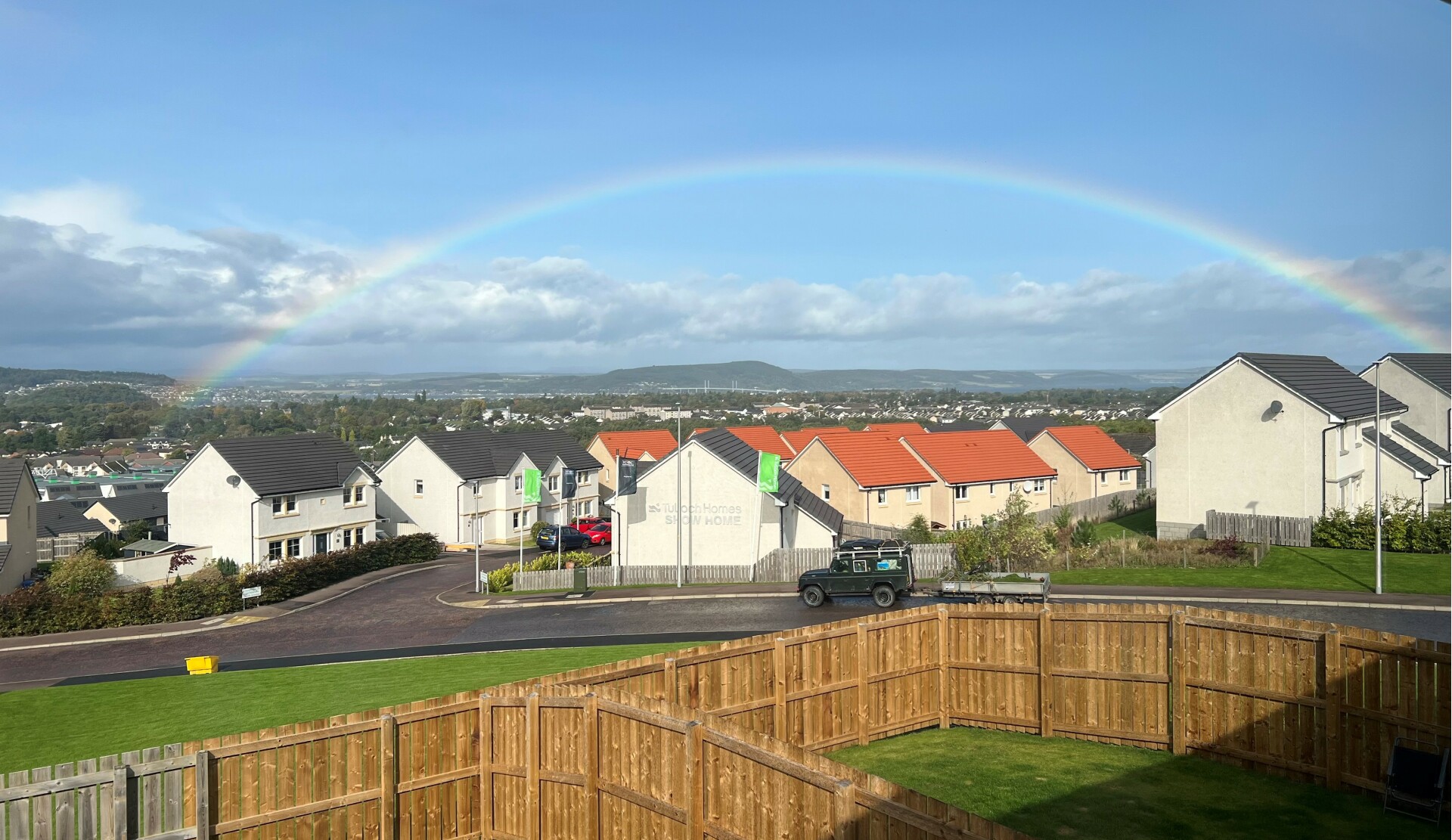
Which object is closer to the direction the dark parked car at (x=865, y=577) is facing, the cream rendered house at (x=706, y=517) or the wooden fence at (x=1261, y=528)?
the cream rendered house

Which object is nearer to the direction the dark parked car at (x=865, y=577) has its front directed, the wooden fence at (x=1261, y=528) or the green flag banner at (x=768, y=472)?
the green flag banner

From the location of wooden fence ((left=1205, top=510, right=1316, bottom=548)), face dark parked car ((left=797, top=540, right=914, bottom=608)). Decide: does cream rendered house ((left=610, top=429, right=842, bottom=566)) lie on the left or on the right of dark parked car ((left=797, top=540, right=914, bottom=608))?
right

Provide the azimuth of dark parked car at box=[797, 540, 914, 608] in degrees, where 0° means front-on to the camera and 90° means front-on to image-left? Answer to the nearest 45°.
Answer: approximately 90°

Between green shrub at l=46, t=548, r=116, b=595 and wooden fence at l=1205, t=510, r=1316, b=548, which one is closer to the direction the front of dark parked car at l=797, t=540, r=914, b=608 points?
the green shrub

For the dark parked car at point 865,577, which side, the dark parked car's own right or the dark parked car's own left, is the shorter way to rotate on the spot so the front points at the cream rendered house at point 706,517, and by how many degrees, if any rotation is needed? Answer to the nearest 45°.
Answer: approximately 45° to the dark parked car's own right

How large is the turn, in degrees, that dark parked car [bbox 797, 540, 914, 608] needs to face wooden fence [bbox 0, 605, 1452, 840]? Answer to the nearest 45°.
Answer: approximately 90° to its left

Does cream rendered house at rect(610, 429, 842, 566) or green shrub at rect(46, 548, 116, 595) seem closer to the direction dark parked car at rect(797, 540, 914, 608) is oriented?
the green shrub
